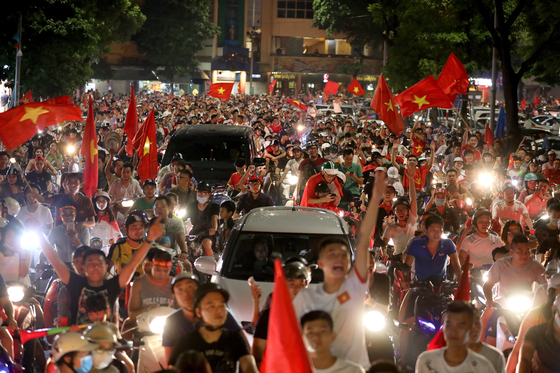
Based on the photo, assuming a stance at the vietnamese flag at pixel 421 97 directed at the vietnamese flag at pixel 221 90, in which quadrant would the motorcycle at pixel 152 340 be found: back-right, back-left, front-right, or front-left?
back-left

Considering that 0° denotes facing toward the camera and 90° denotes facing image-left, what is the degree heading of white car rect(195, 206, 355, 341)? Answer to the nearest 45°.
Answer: approximately 0°

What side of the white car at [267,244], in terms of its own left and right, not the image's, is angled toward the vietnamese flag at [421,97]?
back

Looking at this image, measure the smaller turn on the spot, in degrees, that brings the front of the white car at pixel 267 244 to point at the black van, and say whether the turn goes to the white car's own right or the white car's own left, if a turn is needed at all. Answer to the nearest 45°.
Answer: approximately 180°

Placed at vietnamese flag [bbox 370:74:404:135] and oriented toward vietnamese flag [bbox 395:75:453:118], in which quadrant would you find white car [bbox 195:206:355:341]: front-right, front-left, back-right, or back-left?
back-right

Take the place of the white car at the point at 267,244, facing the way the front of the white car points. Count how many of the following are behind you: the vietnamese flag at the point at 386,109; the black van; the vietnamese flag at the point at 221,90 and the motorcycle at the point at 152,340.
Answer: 3

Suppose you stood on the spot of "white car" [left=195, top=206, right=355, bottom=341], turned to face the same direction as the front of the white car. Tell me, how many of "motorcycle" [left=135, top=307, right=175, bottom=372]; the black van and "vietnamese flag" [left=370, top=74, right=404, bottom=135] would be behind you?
2

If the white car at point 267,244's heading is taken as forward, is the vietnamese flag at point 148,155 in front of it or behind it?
behind

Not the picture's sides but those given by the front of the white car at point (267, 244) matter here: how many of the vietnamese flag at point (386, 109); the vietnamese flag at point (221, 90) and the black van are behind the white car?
3

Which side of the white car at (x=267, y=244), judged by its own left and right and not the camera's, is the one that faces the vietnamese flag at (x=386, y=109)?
back

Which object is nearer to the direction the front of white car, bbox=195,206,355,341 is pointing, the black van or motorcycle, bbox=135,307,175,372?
the motorcycle

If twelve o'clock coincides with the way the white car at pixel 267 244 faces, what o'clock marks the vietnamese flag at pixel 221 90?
The vietnamese flag is roughly at 6 o'clock from the white car.
